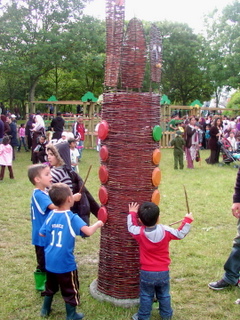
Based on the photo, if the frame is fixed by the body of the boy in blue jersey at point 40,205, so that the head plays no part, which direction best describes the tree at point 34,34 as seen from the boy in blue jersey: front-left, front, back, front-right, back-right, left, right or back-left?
left

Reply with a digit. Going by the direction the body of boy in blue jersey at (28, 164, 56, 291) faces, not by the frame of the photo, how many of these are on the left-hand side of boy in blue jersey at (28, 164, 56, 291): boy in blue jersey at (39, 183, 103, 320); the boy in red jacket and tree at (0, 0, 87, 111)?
1

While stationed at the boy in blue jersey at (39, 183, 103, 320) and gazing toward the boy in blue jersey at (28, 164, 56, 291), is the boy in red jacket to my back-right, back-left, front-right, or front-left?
back-right

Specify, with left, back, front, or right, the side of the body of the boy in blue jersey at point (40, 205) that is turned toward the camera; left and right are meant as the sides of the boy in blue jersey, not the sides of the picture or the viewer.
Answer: right

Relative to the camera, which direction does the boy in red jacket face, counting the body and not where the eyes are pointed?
away from the camera

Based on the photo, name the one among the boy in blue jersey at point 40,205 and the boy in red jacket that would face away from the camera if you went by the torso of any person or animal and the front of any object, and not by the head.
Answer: the boy in red jacket

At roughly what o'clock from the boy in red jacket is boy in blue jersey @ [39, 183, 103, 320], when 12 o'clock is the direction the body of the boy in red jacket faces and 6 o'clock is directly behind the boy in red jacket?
The boy in blue jersey is roughly at 9 o'clock from the boy in red jacket.

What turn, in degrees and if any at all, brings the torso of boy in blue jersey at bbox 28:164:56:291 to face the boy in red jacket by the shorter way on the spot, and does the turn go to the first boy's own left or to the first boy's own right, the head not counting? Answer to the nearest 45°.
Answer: approximately 45° to the first boy's own right

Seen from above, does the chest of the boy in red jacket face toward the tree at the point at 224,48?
yes

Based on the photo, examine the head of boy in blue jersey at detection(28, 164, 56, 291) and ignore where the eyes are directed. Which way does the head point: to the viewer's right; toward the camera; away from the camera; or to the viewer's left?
to the viewer's right

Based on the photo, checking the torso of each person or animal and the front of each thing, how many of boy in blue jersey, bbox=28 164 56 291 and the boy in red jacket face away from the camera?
1

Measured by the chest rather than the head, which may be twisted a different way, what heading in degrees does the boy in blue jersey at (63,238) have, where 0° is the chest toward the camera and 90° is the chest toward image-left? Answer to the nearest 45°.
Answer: approximately 225°

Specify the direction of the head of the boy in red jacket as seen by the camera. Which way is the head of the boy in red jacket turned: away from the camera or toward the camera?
away from the camera

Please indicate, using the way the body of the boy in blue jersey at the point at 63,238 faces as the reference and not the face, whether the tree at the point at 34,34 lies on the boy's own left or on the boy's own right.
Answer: on the boy's own left
